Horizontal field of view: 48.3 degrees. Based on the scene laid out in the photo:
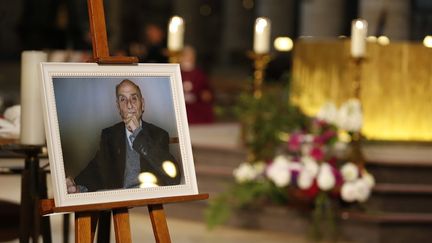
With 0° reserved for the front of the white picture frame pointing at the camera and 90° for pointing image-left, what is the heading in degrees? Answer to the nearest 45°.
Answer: approximately 315°

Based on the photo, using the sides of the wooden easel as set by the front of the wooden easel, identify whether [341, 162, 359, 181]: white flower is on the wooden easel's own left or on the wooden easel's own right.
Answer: on the wooden easel's own left

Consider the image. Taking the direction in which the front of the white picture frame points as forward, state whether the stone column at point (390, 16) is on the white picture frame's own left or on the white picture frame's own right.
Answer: on the white picture frame's own left

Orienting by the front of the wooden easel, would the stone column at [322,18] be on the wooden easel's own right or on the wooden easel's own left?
on the wooden easel's own left

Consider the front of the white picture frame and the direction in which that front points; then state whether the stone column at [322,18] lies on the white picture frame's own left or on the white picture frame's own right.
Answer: on the white picture frame's own left

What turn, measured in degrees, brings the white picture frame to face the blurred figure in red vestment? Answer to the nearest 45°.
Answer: approximately 135° to its left
